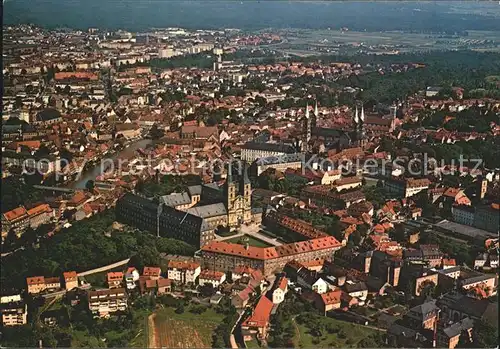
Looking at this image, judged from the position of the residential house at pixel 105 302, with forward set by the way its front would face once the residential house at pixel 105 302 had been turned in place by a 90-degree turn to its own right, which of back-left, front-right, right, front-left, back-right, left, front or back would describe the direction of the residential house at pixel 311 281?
back

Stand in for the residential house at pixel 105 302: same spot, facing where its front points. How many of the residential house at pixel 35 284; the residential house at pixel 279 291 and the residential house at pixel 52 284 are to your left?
1

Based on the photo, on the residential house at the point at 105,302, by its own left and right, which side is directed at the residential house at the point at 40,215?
back

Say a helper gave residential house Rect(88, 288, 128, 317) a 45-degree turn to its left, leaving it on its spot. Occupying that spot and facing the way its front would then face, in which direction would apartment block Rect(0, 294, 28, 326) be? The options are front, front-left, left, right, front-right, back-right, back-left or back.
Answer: back-right

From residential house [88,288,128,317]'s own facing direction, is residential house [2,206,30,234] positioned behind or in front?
behind

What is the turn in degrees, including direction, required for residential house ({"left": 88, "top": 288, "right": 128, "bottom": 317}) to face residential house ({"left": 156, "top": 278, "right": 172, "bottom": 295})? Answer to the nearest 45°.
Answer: approximately 135° to its left

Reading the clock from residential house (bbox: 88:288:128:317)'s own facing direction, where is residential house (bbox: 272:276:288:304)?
residential house (bbox: 272:276:288:304) is roughly at 9 o'clock from residential house (bbox: 88:288:128:317).

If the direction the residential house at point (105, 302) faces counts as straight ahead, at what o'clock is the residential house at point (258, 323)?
the residential house at point (258, 323) is roughly at 10 o'clock from the residential house at point (105, 302).

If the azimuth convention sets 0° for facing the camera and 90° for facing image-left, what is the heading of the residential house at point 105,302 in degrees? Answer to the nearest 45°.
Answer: approximately 0°

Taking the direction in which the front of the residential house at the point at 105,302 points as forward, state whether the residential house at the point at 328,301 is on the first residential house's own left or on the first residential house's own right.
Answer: on the first residential house's own left

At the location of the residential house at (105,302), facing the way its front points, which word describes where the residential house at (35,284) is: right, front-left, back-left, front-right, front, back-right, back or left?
back-right

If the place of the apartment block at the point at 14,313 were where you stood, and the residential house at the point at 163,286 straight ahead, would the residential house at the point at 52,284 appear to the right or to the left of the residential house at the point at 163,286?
left

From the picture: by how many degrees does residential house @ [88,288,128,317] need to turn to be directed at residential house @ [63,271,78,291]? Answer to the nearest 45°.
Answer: approximately 135° to its right

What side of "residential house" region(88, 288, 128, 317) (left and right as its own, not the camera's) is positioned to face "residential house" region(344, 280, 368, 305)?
left

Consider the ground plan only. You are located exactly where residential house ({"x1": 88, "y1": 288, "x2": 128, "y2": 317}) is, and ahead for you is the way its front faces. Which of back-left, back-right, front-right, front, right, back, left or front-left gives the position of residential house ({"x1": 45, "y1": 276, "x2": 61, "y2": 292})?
back-right
